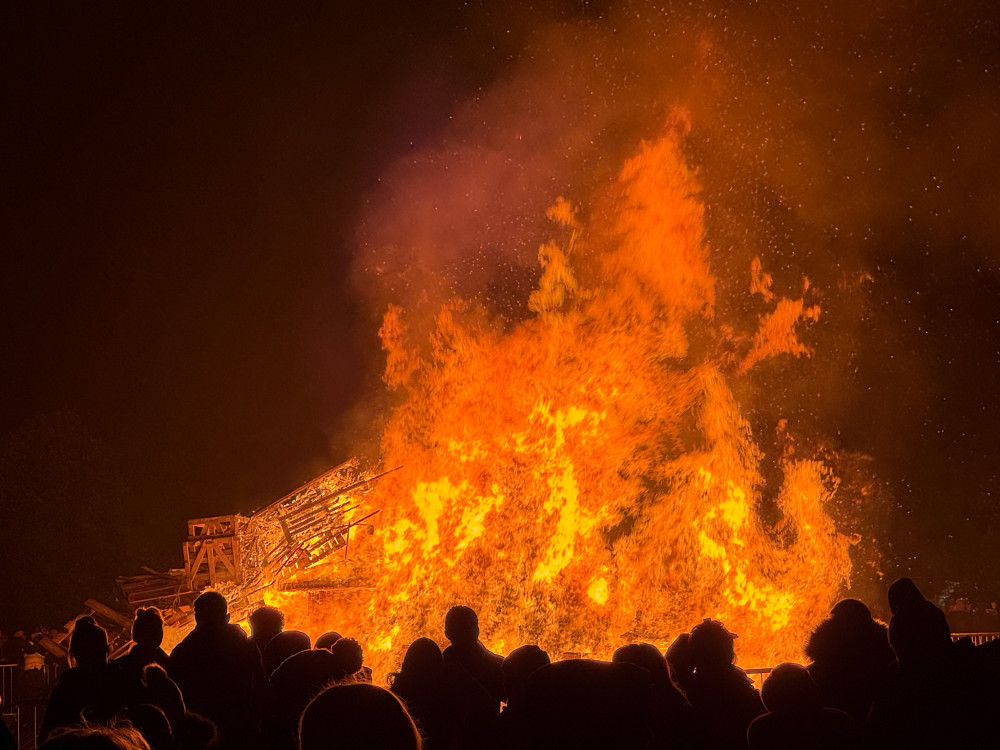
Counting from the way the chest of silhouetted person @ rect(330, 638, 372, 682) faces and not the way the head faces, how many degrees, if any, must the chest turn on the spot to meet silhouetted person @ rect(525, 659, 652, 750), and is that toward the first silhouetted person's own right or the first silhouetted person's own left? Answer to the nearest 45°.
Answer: approximately 135° to the first silhouetted person's own right

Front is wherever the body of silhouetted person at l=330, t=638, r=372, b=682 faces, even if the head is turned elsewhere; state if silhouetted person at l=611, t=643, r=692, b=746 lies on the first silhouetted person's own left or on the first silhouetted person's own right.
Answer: on the first silhouetted person's own right

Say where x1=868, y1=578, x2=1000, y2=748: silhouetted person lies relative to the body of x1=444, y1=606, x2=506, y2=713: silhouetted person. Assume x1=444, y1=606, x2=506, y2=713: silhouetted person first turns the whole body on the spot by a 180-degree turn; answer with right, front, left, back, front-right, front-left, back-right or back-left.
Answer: front-left

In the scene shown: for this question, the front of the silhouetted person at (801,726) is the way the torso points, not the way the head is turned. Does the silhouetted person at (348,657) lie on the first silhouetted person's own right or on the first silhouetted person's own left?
on the first silhouetted person's own left

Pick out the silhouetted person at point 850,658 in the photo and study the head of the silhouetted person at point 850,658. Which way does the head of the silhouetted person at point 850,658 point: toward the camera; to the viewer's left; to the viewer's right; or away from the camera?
away from the camera

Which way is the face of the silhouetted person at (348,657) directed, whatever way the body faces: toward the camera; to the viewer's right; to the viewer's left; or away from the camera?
away from the camera

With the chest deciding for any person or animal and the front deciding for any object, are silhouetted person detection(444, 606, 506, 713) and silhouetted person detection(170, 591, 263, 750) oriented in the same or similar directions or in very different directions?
same or similar directions

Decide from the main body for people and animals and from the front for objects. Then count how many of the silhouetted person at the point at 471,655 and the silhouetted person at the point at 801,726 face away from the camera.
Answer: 2

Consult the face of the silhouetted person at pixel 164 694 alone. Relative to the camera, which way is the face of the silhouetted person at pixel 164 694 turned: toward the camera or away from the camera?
away from the camera

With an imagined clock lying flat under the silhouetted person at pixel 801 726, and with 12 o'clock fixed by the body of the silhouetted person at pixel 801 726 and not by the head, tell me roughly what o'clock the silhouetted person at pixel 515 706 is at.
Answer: the silhouetted person at pixel 515 706 is roughly at 9 o'clock from the silhouetted person at pixel 801 726.

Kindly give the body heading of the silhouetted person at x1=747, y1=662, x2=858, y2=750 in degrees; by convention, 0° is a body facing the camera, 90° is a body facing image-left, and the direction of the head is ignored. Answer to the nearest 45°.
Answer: approximately 180°

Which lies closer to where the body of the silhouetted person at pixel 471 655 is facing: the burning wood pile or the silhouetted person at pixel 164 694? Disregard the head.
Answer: the burning wood pile

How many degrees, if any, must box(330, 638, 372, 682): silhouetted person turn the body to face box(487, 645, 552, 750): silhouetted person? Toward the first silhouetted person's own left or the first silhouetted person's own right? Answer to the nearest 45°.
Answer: approximately 135° to the first silhouetted person's own right

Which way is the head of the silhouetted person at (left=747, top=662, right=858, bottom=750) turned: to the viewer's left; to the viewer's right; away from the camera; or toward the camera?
away from the camera

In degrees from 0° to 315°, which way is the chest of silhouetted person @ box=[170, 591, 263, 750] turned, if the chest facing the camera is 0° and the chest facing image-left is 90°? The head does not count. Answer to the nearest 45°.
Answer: approximately 180°

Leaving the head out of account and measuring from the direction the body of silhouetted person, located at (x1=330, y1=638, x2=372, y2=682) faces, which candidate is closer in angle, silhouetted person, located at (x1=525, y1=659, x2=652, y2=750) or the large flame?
the large flame
